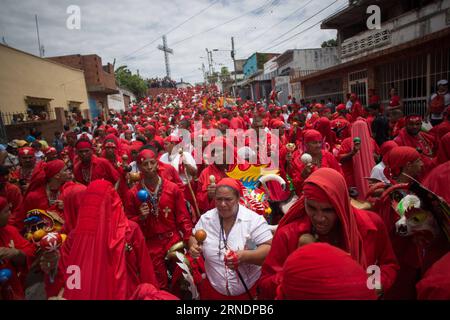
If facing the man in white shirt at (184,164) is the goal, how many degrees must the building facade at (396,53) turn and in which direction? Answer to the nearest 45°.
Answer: approximately 45° to its left

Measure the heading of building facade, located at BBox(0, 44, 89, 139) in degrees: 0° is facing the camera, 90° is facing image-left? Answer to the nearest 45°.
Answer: approximately 315°

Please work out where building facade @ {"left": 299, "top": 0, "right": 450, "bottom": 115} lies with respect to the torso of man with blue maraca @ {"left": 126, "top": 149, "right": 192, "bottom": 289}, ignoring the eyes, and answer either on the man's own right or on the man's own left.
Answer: on the man's own left

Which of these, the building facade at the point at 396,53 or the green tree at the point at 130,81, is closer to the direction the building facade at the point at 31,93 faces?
the building facade

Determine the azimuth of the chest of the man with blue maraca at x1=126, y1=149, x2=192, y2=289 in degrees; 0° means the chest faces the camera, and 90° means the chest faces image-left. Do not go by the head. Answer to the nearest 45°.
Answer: approximately 0°

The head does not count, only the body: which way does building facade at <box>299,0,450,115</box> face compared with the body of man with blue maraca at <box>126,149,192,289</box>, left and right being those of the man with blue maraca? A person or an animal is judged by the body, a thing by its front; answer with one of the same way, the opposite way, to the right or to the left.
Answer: to the right

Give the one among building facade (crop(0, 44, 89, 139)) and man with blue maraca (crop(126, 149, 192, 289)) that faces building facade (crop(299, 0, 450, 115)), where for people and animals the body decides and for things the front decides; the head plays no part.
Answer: building facade (crop(0, 44, 89, 139))

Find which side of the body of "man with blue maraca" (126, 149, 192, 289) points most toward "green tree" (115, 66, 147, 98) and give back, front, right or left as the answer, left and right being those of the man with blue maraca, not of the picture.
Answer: back

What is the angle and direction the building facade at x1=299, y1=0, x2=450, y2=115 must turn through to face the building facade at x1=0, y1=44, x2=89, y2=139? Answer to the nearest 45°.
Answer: approximately 45° to its right

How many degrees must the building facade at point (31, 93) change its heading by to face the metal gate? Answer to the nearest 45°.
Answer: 0° — it already faces it
